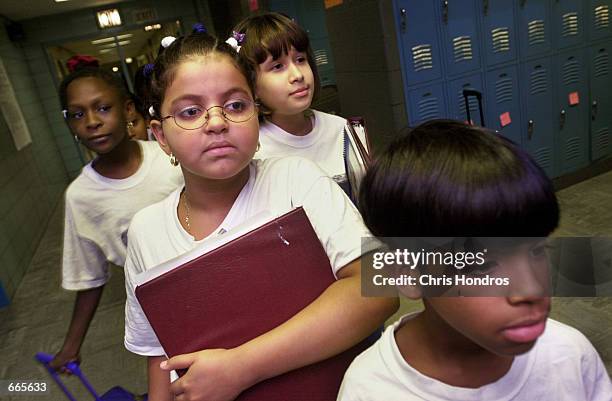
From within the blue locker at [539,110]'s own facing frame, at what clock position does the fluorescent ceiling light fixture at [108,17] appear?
The fluorescent ceiling light fixture is roughly at 2 o'clock from the blue locker.

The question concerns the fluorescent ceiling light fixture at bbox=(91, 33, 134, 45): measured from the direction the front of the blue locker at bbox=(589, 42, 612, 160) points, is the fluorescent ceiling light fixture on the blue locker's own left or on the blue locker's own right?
on the blue locker's own right

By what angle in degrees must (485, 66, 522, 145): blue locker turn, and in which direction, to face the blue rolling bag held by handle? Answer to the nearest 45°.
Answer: approximately 45° to its left
